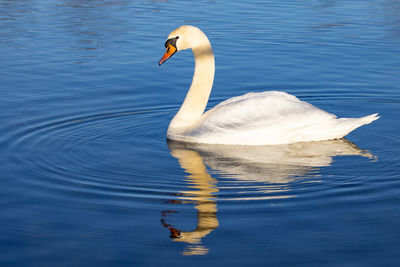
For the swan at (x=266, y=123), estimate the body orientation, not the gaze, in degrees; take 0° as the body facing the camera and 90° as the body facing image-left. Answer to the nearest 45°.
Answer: approximately 90°
